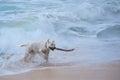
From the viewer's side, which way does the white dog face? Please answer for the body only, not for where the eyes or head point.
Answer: to the viewer's right
